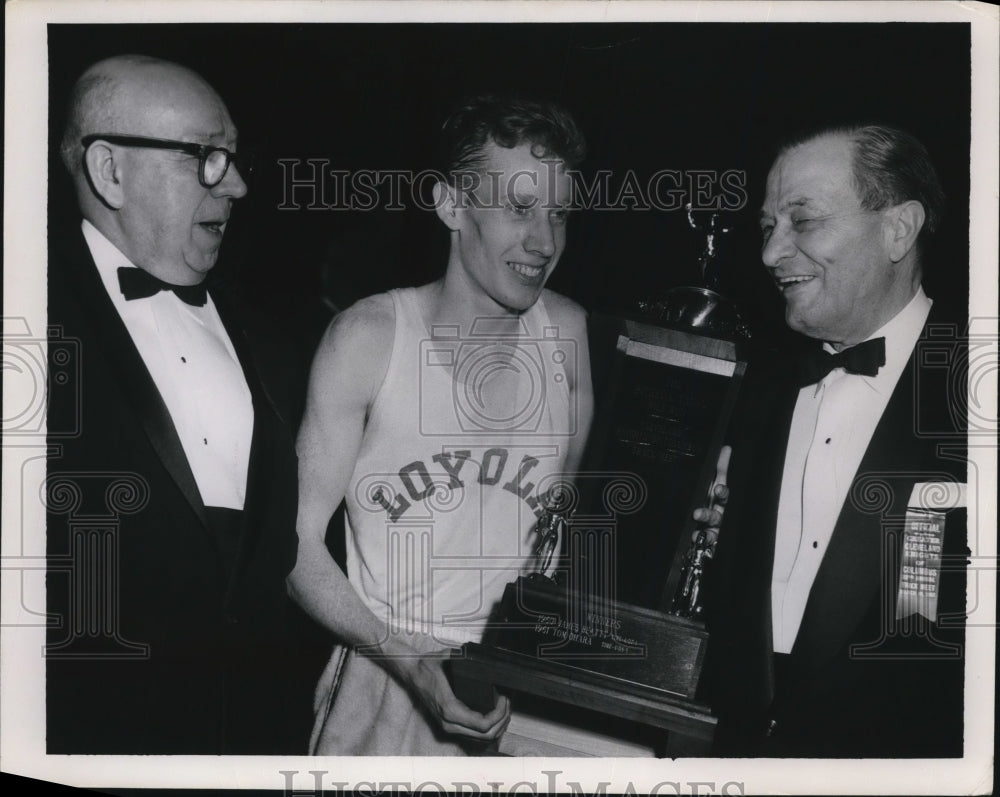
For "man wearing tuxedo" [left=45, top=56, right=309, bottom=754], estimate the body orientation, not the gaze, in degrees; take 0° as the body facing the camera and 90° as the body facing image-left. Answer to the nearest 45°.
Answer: approximately 315°

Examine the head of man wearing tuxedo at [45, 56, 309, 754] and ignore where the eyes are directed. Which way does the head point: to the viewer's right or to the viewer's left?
to the viewer's right

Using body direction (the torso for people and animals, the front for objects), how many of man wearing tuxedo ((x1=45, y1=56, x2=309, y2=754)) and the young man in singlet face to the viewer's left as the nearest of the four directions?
0

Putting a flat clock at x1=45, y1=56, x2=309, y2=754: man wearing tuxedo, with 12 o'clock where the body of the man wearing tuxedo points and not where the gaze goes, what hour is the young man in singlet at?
The young man in singlet is roughly at 11 o'clock from the man wearing tuxedo.

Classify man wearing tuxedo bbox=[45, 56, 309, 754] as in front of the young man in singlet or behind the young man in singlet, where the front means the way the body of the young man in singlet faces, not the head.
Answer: behind
